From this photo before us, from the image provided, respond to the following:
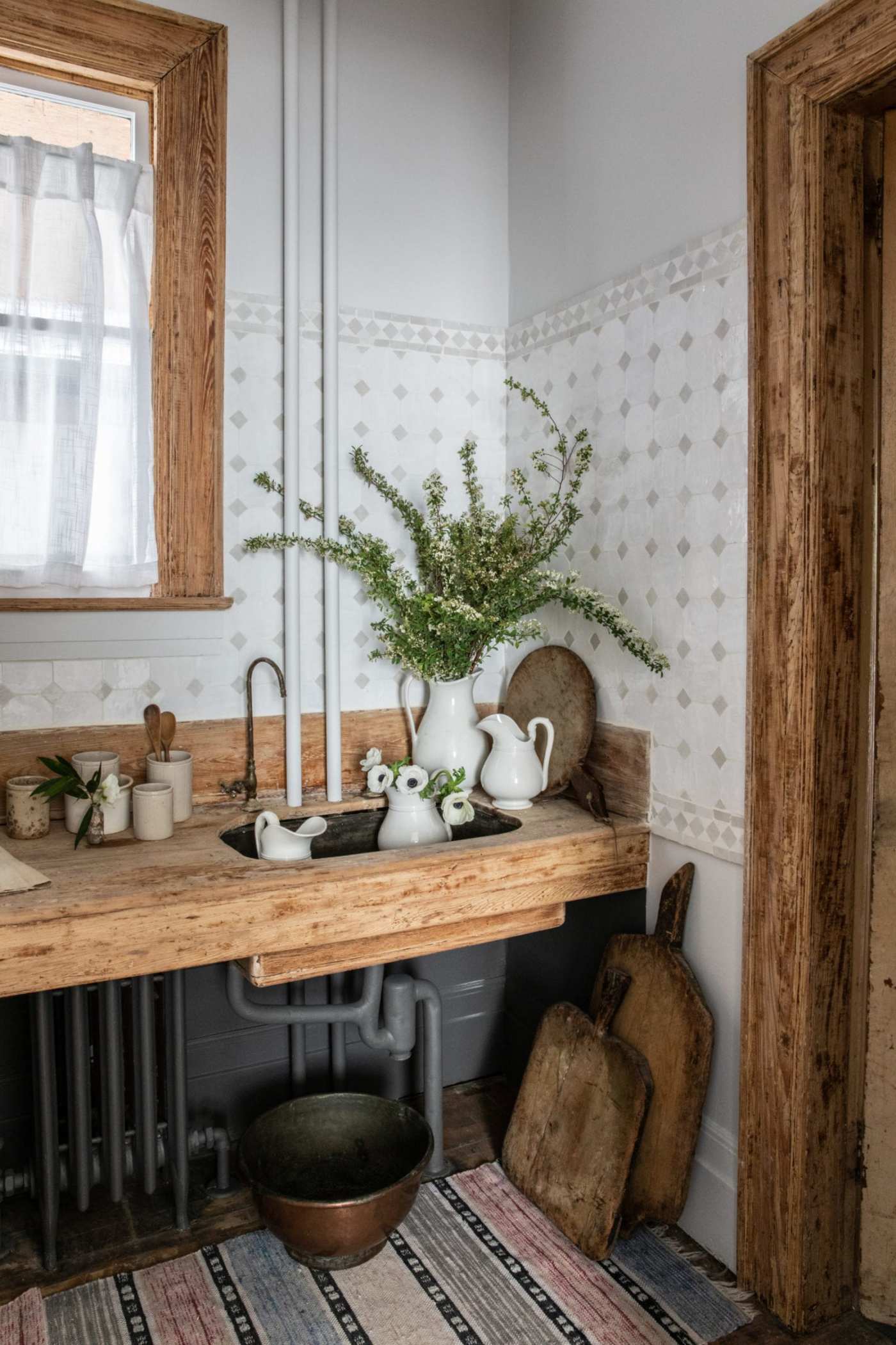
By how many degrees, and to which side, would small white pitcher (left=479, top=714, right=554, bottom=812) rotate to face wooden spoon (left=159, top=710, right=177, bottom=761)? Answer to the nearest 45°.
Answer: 0° — it already faces it

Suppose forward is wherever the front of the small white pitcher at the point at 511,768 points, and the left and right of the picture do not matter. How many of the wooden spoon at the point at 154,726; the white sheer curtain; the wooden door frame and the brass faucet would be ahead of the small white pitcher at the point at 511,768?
3

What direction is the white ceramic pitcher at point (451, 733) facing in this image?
to the viewer's right

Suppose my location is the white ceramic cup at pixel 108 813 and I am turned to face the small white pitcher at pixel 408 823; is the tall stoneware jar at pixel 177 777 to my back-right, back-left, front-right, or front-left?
front-left

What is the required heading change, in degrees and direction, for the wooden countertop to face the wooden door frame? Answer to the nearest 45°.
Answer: approximately 45° to its left

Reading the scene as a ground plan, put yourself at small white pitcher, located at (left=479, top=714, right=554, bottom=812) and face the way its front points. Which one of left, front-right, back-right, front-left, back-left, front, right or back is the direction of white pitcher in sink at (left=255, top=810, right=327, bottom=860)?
front-left

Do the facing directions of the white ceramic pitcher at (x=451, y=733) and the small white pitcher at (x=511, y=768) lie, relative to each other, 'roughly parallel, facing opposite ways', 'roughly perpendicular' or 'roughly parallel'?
roughly parallel, facing opposite ways

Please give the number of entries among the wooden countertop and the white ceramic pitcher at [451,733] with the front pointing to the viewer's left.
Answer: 0

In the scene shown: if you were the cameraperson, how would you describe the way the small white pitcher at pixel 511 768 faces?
facing to the left of the viewer

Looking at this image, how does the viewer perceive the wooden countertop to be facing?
facing the viewer and to the right of the viewer

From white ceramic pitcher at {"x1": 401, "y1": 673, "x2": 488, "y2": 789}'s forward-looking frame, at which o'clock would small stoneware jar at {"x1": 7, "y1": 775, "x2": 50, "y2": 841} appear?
The small stoneware jar is roughly at 5 o'clock from the white ceramic pitcher.
